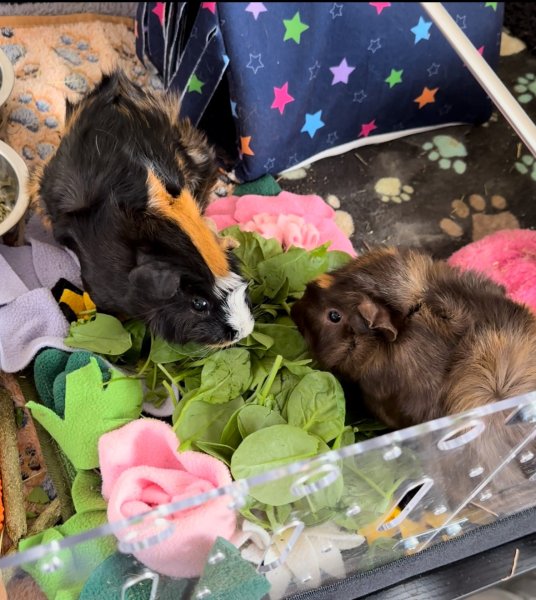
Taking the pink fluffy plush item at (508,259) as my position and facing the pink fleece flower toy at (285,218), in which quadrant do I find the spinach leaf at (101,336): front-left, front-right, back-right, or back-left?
front-left

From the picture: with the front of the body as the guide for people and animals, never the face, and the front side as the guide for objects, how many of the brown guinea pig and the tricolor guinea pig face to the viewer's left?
1

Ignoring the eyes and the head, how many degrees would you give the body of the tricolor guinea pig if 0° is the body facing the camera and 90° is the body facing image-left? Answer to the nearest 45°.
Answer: approximately 315°

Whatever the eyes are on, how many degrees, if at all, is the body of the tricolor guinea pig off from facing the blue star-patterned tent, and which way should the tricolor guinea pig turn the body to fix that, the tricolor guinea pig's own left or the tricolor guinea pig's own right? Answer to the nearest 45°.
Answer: approximately 90° to the tricolor guinea pig's own left

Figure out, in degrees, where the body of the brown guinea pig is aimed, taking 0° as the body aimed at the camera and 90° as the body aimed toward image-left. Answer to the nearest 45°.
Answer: approximately 90°
